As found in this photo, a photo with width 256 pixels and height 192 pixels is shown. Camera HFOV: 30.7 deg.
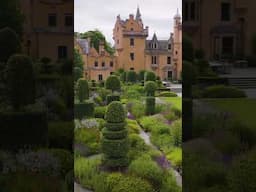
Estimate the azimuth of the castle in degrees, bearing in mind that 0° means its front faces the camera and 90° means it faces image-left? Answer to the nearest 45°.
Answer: approximately 0°
